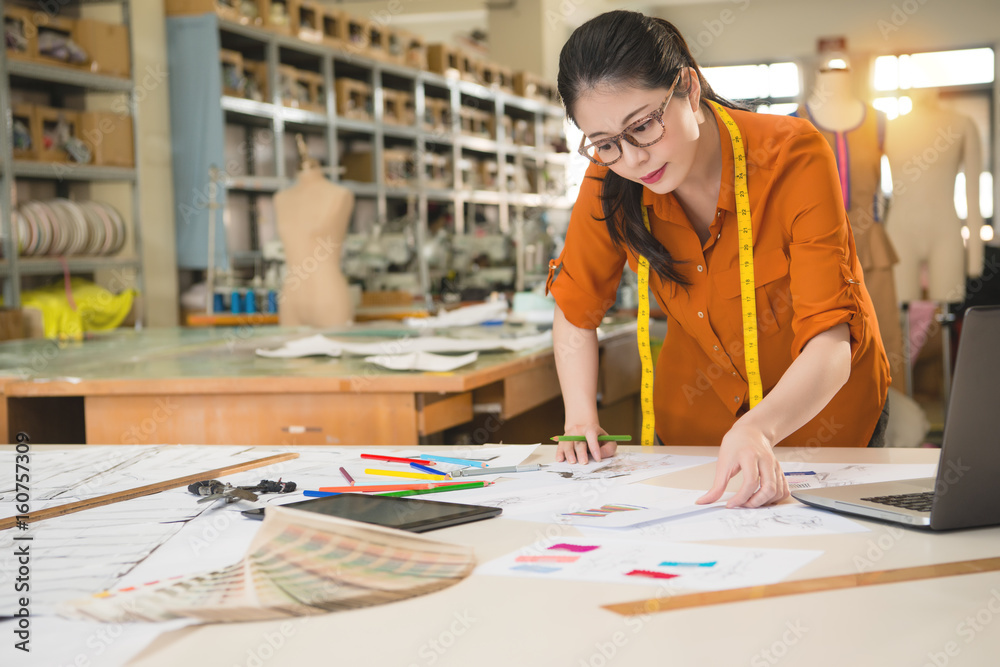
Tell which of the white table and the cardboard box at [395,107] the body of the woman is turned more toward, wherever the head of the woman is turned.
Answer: the white table

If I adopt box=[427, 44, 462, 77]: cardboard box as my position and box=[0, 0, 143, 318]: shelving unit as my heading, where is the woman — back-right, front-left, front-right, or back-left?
front-left

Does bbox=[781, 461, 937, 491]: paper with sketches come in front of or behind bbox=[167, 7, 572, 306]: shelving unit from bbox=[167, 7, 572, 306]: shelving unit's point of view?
in front

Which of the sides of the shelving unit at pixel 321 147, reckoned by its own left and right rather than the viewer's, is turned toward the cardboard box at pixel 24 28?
right

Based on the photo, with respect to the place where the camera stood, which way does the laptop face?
facing away from the viewer and to the left of the viewer

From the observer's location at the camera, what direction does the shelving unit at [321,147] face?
facing the viewer and to the right of the viewer

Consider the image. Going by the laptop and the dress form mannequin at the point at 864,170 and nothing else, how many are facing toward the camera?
1

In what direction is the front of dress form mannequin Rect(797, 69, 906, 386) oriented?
toward the camera

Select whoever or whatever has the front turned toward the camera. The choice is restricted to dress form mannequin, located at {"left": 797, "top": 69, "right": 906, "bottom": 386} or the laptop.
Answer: the dress form mannequin

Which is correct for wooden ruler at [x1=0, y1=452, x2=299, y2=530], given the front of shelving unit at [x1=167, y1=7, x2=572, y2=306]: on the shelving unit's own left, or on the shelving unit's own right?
on the shelving unit's own right

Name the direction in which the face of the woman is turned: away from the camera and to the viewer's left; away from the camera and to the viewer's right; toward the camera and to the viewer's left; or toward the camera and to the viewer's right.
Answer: toward the camera and to the viewer's left

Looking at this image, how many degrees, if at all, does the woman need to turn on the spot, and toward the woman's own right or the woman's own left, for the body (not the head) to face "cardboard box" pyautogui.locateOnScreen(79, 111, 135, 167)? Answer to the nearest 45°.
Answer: approximately 90° to the woman's own right

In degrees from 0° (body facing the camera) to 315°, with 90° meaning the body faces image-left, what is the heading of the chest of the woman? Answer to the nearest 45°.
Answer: approximately 45°

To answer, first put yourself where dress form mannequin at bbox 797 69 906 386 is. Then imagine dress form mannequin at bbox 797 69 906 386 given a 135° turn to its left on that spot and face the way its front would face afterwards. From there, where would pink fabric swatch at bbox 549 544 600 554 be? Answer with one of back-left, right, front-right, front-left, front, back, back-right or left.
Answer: back-right
